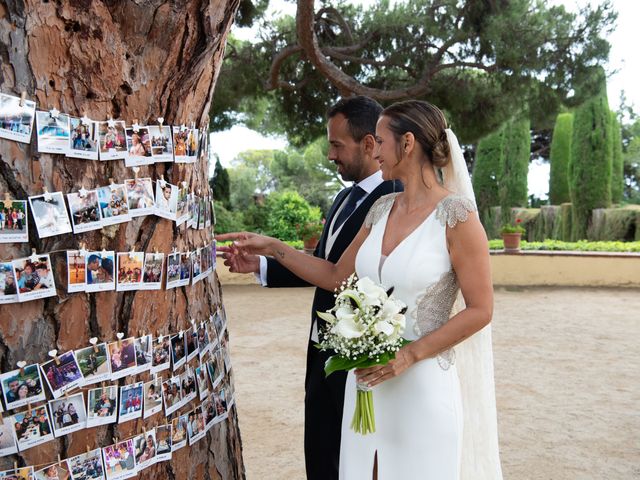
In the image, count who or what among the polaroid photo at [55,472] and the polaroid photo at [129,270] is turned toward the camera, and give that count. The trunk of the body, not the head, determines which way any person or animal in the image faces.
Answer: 2

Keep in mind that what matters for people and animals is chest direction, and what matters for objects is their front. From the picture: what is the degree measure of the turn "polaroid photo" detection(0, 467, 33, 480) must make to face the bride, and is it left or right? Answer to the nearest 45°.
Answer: approximately 90° to its left

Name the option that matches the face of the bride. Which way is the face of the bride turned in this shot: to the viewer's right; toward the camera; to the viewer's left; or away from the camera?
to the viewer's left

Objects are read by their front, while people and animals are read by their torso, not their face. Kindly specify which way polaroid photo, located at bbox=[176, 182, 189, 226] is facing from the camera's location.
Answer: facing the viewer and to the right of the viewer

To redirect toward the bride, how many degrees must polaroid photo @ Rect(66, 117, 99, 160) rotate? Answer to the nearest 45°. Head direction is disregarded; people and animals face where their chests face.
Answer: approximately 90° to its left

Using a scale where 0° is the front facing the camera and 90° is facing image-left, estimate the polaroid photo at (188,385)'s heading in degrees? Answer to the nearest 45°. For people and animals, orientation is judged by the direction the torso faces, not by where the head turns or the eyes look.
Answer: approximately 315°

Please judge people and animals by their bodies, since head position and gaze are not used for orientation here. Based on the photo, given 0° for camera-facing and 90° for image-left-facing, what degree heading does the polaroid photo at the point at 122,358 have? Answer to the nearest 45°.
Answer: approximately 0°

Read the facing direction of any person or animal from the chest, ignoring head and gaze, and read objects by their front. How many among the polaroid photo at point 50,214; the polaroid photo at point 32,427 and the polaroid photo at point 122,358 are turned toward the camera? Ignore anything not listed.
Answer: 3
